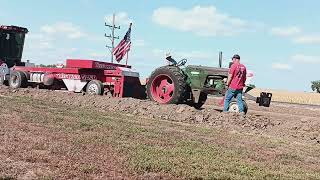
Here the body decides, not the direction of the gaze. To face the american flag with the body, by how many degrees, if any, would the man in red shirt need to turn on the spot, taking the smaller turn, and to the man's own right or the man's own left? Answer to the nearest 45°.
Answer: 0° — they already face it

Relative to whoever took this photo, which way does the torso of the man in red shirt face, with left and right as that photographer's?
facing away from the viewer and to the left of the viewer

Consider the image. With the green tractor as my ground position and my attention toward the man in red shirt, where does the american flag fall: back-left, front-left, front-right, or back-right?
back-left

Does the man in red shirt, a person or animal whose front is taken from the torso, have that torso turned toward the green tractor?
yes
